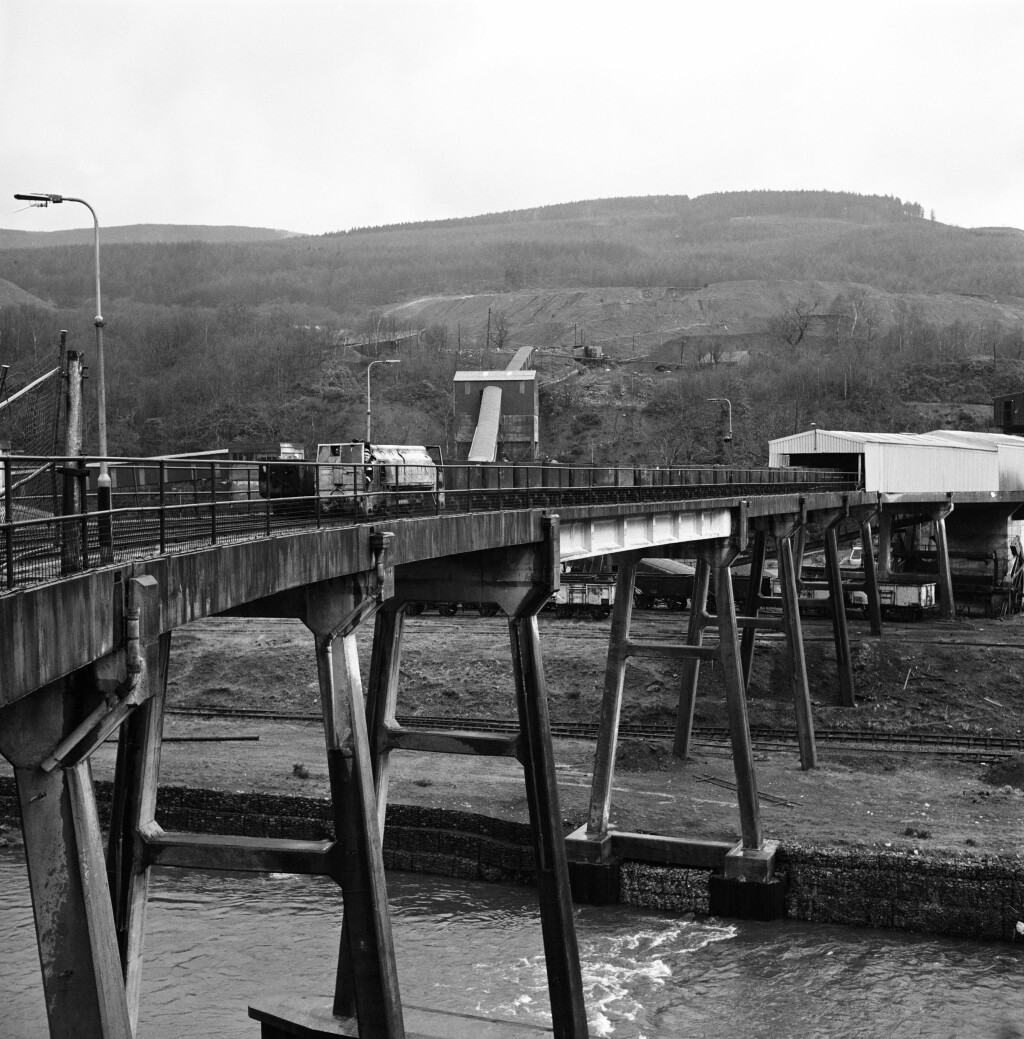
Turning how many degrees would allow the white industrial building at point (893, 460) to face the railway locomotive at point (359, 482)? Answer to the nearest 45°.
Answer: approximately 45° to its left

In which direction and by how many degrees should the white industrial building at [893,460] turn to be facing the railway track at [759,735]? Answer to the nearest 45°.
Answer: approximately 45° to its left

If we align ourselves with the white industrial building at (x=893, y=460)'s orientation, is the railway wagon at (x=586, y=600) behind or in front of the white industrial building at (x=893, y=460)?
in front

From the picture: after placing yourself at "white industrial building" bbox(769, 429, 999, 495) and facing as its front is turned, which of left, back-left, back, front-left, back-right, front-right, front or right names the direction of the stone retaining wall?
front-left

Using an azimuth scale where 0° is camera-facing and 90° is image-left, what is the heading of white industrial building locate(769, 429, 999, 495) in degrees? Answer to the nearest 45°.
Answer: approximately 45°
